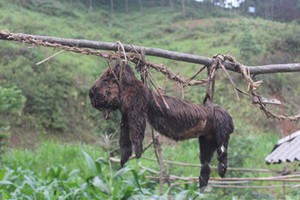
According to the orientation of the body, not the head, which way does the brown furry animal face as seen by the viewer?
to the viewer's left
